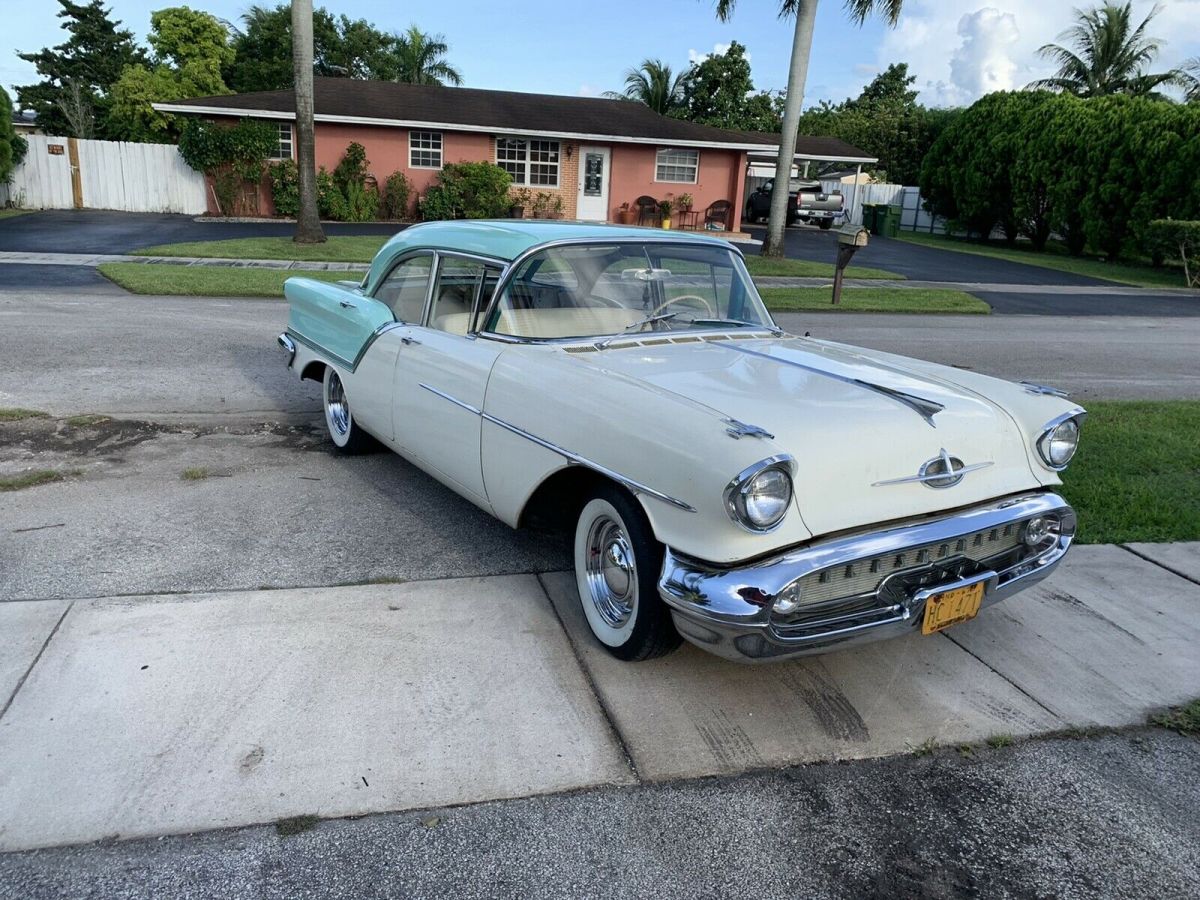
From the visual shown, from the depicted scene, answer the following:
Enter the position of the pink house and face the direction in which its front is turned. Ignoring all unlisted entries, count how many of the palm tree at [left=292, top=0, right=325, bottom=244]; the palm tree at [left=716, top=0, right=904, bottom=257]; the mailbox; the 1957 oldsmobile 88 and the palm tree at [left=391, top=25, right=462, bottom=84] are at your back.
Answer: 1

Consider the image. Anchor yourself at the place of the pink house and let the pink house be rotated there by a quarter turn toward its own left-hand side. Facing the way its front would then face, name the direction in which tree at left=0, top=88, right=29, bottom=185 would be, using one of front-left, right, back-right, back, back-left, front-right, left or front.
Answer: back

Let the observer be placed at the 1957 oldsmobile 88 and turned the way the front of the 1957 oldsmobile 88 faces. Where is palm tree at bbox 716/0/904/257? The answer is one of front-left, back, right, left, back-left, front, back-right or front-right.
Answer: back-left

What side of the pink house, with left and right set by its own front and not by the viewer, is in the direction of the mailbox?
front

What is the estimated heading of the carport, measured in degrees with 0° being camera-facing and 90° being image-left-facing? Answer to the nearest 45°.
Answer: approximately 0°

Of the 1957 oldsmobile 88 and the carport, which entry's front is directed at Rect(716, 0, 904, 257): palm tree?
the carport

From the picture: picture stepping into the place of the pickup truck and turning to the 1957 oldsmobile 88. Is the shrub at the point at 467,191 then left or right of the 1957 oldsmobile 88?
right

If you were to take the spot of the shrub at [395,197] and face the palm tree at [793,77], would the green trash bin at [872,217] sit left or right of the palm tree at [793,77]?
left

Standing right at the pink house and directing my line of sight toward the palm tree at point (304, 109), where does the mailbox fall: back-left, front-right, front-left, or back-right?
front-left

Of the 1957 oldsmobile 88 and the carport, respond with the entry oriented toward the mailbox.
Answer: the carport

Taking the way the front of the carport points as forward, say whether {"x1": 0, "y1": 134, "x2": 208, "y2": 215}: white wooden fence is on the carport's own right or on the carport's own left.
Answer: on the carport's own right

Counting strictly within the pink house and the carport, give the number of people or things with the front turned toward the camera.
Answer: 2

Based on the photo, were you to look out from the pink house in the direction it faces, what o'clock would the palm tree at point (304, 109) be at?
The palm tree is roughly at 1 o'clock from the pink house.

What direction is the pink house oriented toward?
toward the camera

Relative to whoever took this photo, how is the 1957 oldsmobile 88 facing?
facing the viewer and to the right of the viewer
